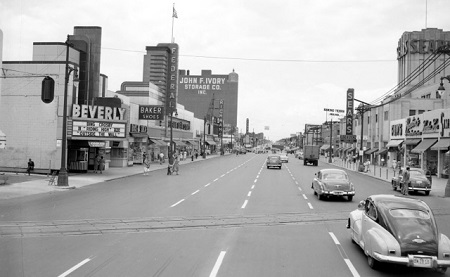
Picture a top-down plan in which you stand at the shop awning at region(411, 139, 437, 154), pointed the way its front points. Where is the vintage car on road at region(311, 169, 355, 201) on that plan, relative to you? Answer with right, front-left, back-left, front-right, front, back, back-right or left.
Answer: front-left

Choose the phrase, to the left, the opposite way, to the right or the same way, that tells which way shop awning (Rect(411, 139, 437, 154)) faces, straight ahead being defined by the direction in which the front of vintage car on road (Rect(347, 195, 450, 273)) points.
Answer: to the left

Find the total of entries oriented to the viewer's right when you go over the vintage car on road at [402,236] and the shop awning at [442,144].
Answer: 0

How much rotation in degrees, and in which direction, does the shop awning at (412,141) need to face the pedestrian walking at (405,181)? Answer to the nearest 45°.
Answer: approximately 45° to its left

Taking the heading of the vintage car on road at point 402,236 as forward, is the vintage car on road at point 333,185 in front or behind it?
in front

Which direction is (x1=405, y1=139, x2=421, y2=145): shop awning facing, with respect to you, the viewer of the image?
facing the viewer and to the left of the viewer

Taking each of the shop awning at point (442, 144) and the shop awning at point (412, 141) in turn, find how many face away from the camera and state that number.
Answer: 0

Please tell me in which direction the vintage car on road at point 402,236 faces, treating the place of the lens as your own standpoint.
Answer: facing away from the viewer and to the left of the viewer

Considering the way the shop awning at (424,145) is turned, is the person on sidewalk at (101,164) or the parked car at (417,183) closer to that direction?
the person on sidewalk

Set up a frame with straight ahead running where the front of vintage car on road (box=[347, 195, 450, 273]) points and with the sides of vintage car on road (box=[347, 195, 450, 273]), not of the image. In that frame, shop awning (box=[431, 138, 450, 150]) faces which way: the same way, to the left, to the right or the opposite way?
to the left

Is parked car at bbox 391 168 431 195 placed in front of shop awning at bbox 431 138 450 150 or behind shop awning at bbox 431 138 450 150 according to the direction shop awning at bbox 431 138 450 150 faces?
in front

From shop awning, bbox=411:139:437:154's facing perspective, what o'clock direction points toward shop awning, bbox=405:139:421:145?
shop awning, bbox=405:139:421:145 is roughly at 4 o'clock from shop awning, bbox=411:139:437:154.
